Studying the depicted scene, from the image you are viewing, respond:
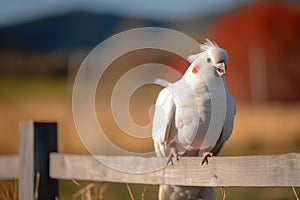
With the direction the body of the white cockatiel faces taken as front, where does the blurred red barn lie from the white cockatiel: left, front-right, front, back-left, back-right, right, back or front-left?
back-left

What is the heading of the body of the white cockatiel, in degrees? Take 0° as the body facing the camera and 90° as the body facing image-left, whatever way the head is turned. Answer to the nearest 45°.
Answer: approximately 315°

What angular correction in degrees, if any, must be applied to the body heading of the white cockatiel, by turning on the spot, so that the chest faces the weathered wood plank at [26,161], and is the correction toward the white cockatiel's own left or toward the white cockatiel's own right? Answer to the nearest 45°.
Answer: approximately 135° to the white cockatiel's own right

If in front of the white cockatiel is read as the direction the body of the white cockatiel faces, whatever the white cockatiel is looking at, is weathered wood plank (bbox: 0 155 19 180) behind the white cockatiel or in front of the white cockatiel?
behind

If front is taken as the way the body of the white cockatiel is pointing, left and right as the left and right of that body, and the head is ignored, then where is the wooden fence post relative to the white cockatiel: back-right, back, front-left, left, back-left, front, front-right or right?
back-right
